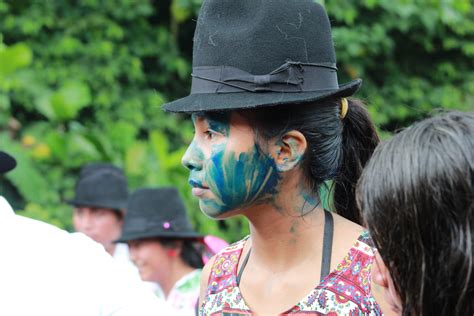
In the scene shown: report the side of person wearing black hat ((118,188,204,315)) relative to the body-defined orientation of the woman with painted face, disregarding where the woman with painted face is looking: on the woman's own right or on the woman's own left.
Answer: on the woman's own right

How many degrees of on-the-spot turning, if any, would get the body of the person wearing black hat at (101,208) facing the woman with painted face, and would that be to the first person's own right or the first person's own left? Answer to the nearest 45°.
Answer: approximately 45° to the first person's own left
